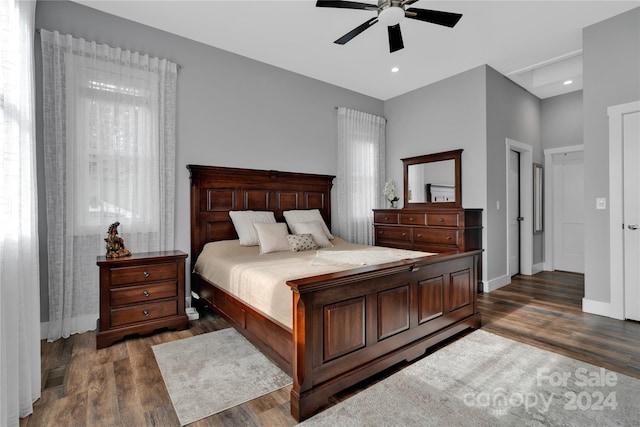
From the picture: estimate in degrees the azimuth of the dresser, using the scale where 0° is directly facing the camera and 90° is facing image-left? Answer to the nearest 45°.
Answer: approximately 45°

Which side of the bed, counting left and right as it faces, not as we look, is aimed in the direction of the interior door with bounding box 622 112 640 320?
left

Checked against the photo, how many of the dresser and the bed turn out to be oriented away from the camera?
0

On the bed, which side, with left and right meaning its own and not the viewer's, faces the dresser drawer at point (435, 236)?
left

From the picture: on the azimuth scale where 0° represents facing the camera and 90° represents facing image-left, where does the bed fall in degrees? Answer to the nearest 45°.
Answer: approximately 315°

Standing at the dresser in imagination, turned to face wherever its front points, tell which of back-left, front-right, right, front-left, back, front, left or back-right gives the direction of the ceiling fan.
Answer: front-left
